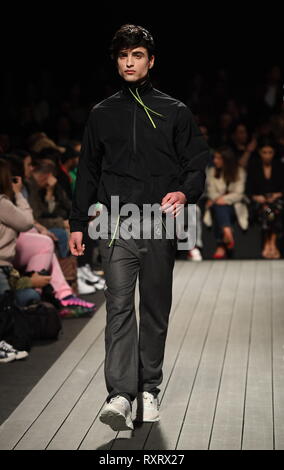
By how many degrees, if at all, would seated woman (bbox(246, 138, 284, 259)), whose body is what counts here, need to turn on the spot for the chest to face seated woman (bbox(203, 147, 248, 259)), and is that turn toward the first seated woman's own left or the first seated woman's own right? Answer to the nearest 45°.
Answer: approximately 45° to the first seated woman's own right

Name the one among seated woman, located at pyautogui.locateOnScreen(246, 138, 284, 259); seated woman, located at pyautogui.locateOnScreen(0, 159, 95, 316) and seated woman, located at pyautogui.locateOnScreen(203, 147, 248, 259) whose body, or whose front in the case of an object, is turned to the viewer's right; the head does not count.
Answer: seated woman, located at pyautogui.locateOnScreen(0, 159, 95, 316)

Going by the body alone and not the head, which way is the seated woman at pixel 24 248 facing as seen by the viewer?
to the viewer's right

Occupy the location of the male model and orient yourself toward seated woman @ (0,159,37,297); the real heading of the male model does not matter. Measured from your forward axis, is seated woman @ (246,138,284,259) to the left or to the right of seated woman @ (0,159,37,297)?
right
